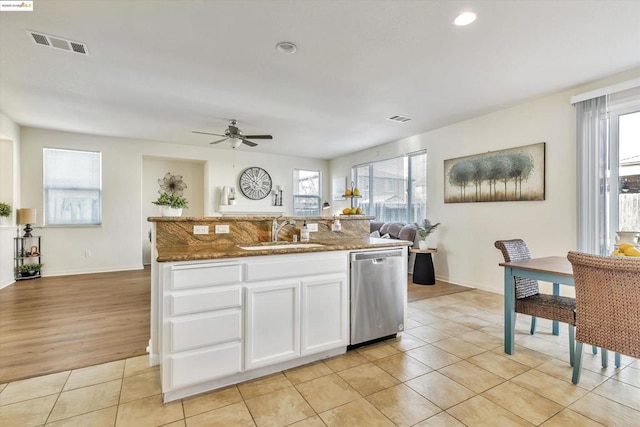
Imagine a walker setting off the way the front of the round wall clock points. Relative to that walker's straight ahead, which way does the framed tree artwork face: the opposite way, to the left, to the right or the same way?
to the right

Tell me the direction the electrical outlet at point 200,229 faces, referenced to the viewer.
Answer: facing the viewer

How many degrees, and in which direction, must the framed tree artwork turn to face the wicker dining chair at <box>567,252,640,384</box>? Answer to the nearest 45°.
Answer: approximately 45° to its left

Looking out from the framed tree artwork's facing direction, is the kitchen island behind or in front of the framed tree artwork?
in front

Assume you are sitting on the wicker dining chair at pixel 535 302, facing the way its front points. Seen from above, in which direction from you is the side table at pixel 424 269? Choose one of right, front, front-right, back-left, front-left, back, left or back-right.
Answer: back

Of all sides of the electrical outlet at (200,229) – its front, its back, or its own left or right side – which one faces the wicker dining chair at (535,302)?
left

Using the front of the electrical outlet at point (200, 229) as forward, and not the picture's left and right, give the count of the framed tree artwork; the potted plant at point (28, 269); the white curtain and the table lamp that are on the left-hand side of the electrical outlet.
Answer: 2

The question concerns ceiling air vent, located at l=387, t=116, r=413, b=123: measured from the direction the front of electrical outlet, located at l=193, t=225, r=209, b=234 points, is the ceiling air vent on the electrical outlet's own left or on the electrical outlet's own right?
on the electrical outlet's own left

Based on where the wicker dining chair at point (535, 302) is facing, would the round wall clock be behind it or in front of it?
behind

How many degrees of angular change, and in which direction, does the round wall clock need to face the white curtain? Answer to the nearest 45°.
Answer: approximately 45° to its left

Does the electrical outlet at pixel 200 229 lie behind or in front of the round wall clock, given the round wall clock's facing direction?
in front

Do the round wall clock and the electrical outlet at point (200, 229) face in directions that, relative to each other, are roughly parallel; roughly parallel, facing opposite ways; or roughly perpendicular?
roughly parallel

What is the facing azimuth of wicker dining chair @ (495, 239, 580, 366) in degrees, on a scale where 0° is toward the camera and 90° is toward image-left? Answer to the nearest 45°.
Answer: approximately 315°

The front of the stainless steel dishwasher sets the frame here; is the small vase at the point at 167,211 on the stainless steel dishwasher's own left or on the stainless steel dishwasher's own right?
on the stainless steel dishwasher's own right

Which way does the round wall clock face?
toward the camera

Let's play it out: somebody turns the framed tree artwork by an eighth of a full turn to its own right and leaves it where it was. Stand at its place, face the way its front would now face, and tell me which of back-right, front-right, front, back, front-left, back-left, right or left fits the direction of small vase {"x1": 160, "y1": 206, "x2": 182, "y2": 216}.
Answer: front-left

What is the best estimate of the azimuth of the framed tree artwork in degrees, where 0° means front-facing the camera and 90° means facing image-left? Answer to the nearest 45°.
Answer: approximately 45°
